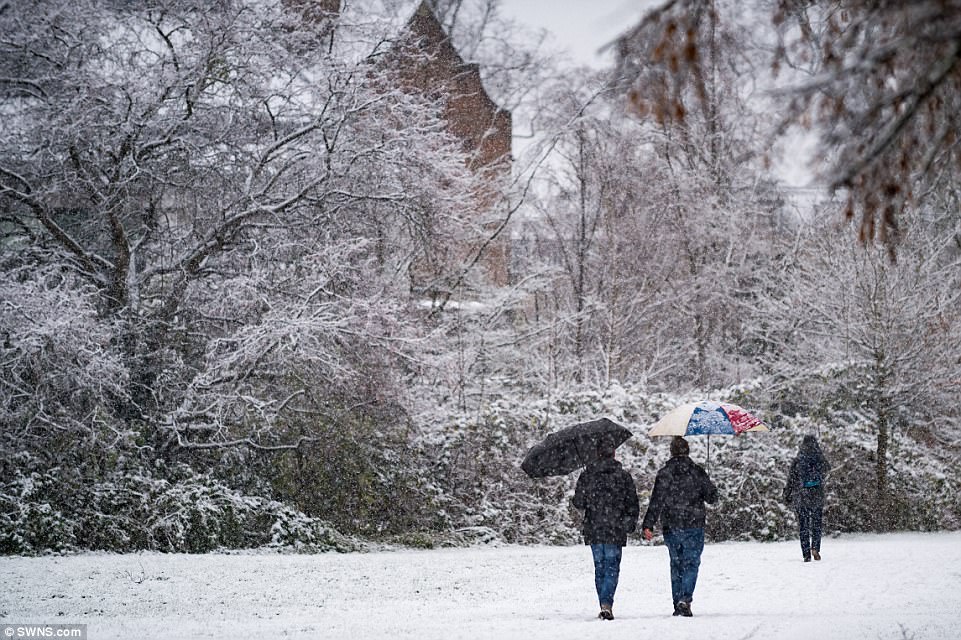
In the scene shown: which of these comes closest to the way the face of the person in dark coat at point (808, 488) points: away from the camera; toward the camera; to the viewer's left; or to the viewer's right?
away from the camera

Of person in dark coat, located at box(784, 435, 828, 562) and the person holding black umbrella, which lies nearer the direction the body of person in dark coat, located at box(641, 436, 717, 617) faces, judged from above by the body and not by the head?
the person in dark coat

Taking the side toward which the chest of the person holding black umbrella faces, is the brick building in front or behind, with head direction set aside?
in front

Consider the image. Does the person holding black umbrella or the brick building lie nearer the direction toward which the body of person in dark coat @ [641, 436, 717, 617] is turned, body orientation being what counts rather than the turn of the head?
the brick building

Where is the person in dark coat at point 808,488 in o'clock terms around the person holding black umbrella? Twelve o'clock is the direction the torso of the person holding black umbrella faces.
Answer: The person in dark coat is roughly at 1 o'clock from the person holding black umbrella.

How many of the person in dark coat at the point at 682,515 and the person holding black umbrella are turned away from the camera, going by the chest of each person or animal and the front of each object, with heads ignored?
2

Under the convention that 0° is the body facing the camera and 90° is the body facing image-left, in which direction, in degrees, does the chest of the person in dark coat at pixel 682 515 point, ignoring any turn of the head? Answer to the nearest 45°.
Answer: approximately 180°

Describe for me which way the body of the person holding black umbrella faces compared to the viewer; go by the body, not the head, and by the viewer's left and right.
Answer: facing away from the viewer

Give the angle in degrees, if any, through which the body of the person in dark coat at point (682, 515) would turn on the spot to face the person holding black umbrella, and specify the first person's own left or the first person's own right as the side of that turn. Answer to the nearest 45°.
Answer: approximately 135° to the first person's own left

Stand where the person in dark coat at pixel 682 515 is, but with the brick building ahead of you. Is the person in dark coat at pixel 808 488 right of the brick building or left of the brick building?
right

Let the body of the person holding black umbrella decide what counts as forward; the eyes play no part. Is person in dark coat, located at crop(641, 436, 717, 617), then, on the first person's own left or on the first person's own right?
on the first person's own right

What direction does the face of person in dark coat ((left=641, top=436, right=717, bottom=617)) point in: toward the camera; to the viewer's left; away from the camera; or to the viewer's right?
away from the camera
